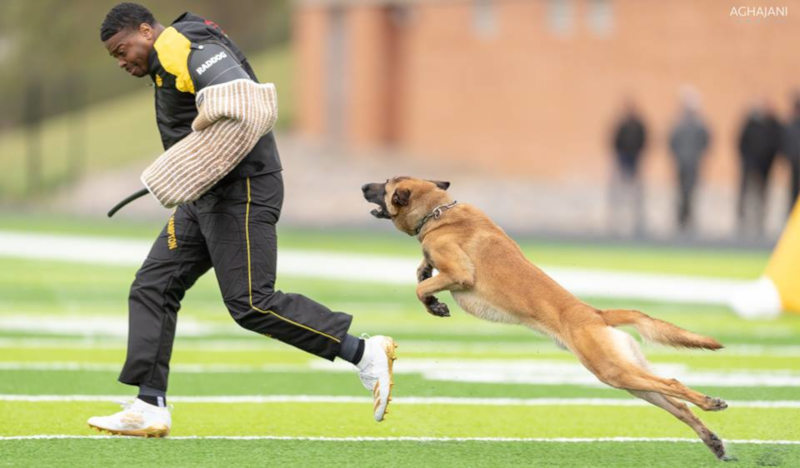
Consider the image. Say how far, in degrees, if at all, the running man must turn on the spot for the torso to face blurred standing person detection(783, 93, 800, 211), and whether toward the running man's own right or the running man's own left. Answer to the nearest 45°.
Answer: approximately 135° to the running man's own right

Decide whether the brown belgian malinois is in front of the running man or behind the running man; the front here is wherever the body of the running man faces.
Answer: behind

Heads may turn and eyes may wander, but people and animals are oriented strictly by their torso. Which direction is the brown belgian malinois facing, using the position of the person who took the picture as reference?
facing to the left of the viewer

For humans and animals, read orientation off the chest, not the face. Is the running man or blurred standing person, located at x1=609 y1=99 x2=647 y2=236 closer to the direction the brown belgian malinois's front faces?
the running man

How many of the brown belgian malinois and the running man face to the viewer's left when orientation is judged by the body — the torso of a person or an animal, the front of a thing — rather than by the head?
2

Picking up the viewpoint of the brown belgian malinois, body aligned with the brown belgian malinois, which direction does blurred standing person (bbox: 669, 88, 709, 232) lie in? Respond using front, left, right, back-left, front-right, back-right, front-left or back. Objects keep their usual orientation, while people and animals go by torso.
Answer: right

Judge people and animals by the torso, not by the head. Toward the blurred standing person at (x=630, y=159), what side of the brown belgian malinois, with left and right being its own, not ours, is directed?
right

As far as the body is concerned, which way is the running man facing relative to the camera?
to the viewer's left

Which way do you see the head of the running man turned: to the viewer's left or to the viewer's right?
to the viewer's left

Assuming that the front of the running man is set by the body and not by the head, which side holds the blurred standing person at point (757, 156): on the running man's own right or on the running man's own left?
on the running man's own right

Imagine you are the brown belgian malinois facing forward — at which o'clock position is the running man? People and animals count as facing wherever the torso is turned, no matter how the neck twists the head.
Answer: The running man is roughly at 12 o'clock from the brown belgian malinois.

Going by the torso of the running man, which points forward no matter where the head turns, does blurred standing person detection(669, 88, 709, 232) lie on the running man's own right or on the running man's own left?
on the running man's own right
